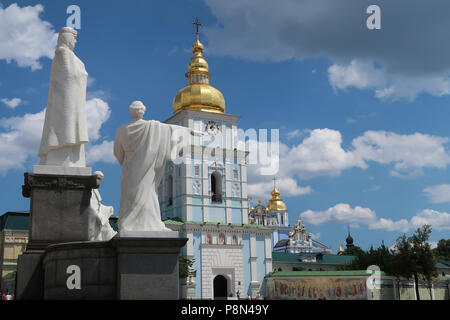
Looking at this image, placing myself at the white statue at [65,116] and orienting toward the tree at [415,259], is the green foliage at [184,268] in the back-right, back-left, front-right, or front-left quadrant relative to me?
front-left

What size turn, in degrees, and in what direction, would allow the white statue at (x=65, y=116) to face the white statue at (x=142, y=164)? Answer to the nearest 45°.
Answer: approximately 45° to its right

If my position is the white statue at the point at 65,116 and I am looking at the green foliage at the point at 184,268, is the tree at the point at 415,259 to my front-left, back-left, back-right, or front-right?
front-right
